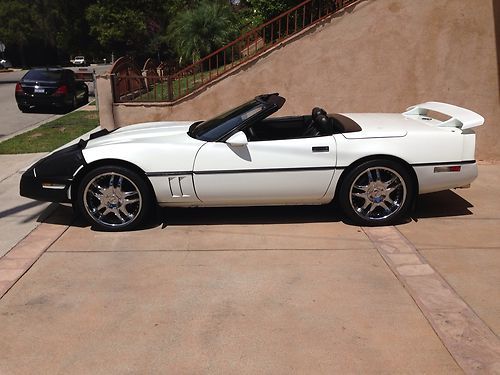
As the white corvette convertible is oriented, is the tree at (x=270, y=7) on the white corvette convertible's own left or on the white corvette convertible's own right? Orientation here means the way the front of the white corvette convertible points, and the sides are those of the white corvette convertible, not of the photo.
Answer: on the white corvette convertible's own right

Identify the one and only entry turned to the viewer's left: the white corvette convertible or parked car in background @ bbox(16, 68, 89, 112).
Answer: the white corvette convertible

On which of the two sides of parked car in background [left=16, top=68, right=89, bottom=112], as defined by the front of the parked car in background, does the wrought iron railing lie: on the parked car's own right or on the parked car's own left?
on the parked car's own right

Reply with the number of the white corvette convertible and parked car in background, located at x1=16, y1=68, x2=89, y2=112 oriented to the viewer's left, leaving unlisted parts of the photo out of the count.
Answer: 1

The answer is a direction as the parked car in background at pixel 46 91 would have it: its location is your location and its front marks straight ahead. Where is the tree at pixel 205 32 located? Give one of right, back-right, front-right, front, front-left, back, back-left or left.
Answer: right

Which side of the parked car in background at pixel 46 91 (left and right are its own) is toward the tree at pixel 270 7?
right

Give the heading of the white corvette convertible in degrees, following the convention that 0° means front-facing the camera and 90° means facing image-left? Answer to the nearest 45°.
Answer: approximately 90°

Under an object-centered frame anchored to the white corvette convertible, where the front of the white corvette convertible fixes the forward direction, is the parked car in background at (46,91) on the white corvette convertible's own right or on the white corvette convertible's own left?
on the white corvette convertible's own right

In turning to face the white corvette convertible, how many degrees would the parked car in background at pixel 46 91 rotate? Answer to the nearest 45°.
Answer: approximately 135° to its right

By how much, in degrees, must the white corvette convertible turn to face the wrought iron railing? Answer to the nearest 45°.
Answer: approximately 90° to its right
